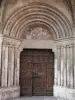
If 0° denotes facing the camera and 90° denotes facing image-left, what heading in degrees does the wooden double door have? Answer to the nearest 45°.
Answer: approximately 0°

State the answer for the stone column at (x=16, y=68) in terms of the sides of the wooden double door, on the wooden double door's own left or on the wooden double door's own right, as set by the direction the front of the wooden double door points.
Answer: on the wooden double door's own right
